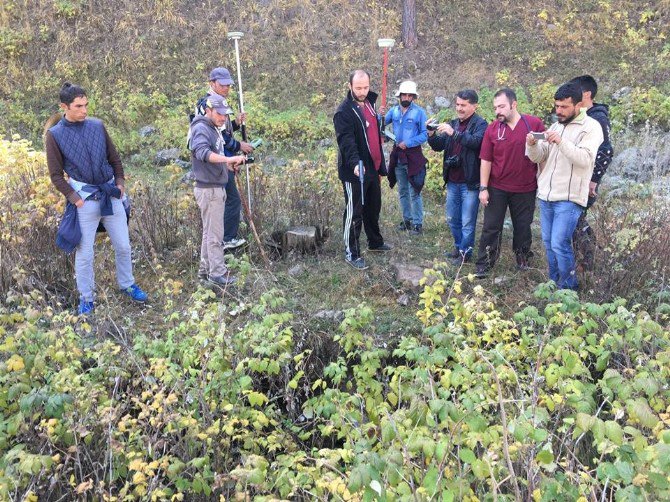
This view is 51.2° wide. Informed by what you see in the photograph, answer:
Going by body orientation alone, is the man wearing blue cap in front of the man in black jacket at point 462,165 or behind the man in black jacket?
in front

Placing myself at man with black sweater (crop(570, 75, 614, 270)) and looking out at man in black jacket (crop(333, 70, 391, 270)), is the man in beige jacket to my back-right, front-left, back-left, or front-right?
front-left

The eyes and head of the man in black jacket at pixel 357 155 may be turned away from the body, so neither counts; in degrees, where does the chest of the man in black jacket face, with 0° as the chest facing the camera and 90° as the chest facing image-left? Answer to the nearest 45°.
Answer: approximately 315°

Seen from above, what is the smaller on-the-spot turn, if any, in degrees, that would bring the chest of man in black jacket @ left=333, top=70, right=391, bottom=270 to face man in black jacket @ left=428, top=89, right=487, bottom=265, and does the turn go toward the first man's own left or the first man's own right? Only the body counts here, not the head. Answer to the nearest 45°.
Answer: approximately 45° to the first man's own left

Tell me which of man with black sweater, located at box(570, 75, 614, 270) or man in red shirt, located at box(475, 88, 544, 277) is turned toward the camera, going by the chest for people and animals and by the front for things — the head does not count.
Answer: the man in red shirt

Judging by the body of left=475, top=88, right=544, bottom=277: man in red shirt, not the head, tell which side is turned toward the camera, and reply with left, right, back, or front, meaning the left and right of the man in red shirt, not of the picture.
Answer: front

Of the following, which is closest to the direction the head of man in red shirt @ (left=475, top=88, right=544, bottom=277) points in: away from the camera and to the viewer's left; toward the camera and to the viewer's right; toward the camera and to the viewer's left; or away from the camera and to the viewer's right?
toward the camera and to the viewer's left

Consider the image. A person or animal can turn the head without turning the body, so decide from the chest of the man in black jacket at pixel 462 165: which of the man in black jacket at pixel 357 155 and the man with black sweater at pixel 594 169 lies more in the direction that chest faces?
the man in black jacket

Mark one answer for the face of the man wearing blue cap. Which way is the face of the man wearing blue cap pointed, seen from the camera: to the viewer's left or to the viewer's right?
to the viewer's right

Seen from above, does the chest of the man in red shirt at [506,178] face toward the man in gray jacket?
no

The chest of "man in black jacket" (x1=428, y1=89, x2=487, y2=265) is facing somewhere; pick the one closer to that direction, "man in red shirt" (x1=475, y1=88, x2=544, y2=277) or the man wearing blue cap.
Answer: the man wearing blue cap

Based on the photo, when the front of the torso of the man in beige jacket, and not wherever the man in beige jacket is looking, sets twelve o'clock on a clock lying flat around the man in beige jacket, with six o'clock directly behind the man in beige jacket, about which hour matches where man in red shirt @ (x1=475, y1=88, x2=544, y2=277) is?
The man in red shirt is roughly at 3 o'clock from the man in beige jacket.

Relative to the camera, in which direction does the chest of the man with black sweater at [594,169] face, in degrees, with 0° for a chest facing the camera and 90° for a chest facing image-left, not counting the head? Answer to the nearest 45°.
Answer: approximately 90°

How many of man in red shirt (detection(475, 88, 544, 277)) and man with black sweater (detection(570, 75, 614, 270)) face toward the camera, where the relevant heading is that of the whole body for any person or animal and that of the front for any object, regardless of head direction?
1

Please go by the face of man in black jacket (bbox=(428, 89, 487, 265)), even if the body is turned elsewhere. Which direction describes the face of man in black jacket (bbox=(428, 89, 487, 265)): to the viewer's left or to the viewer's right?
to the viewer's left
